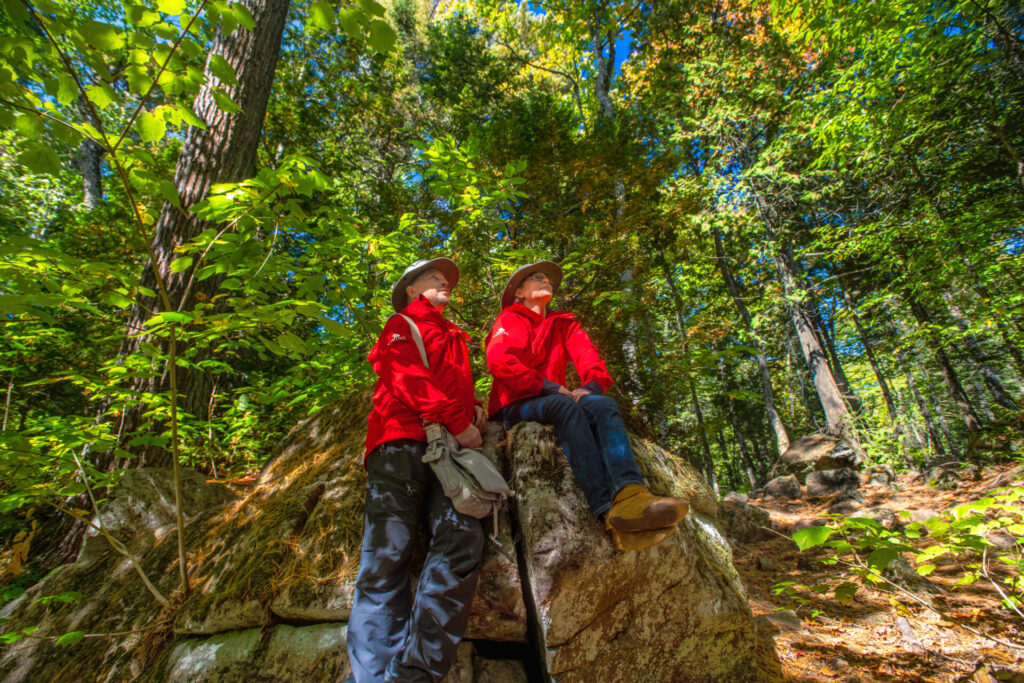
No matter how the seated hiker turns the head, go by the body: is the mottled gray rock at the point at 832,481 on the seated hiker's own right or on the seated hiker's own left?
on the seated hiker's own left

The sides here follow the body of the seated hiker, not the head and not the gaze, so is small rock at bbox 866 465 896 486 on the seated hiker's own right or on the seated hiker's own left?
on the seated hiker's own left

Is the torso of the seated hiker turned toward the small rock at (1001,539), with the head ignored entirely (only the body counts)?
no

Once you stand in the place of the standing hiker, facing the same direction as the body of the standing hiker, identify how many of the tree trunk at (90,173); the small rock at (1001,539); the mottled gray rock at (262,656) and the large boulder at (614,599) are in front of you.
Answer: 2

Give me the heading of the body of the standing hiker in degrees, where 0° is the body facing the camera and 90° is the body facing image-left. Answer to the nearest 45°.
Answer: approximately 270°

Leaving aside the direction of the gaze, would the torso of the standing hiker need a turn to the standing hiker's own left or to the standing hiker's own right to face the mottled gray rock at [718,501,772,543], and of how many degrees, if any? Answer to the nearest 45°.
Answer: approximately 45° to the standing hiker's own left

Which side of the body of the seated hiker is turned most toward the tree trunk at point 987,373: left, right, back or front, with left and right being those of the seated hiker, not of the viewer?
left

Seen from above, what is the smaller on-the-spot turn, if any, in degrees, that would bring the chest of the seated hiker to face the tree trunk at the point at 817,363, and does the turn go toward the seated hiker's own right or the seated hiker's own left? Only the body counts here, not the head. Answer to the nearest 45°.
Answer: approximately 90° to the seated hiker's own left

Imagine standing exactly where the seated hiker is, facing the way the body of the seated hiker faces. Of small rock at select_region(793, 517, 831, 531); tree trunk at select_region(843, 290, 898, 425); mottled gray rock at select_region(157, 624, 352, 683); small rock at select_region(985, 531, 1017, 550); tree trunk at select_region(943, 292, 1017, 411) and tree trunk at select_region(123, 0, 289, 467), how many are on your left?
4

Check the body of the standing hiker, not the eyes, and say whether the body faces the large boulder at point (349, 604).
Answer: no

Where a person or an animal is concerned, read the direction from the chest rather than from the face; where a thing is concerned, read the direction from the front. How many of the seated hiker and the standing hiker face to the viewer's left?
0

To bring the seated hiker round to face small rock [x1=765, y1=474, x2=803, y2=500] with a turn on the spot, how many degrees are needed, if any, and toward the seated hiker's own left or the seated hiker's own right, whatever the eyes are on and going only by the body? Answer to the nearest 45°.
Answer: approximately 90° to the seated hiker's own left

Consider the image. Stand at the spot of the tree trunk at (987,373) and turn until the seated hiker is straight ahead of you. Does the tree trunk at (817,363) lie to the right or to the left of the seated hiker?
right

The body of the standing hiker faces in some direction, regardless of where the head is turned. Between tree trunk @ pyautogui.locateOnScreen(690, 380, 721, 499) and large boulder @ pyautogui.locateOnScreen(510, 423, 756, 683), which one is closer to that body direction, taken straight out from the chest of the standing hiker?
the large boulder

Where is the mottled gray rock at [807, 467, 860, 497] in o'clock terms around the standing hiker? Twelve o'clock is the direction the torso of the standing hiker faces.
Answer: The mottled gray rock is roughly at 11 o'clock from the standing hiker.
